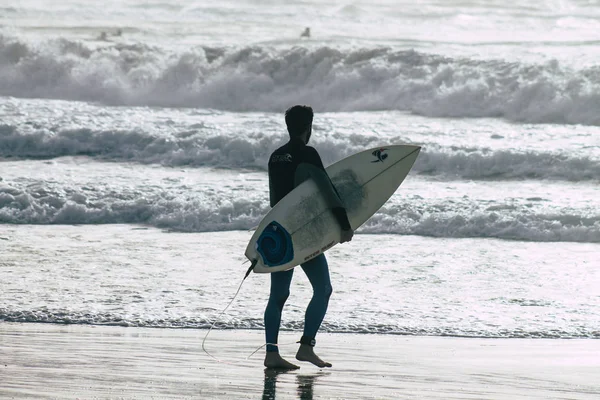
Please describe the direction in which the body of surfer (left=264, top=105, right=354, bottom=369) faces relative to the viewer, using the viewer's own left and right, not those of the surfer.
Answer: facing away from the viewer and to the right of the viewer
